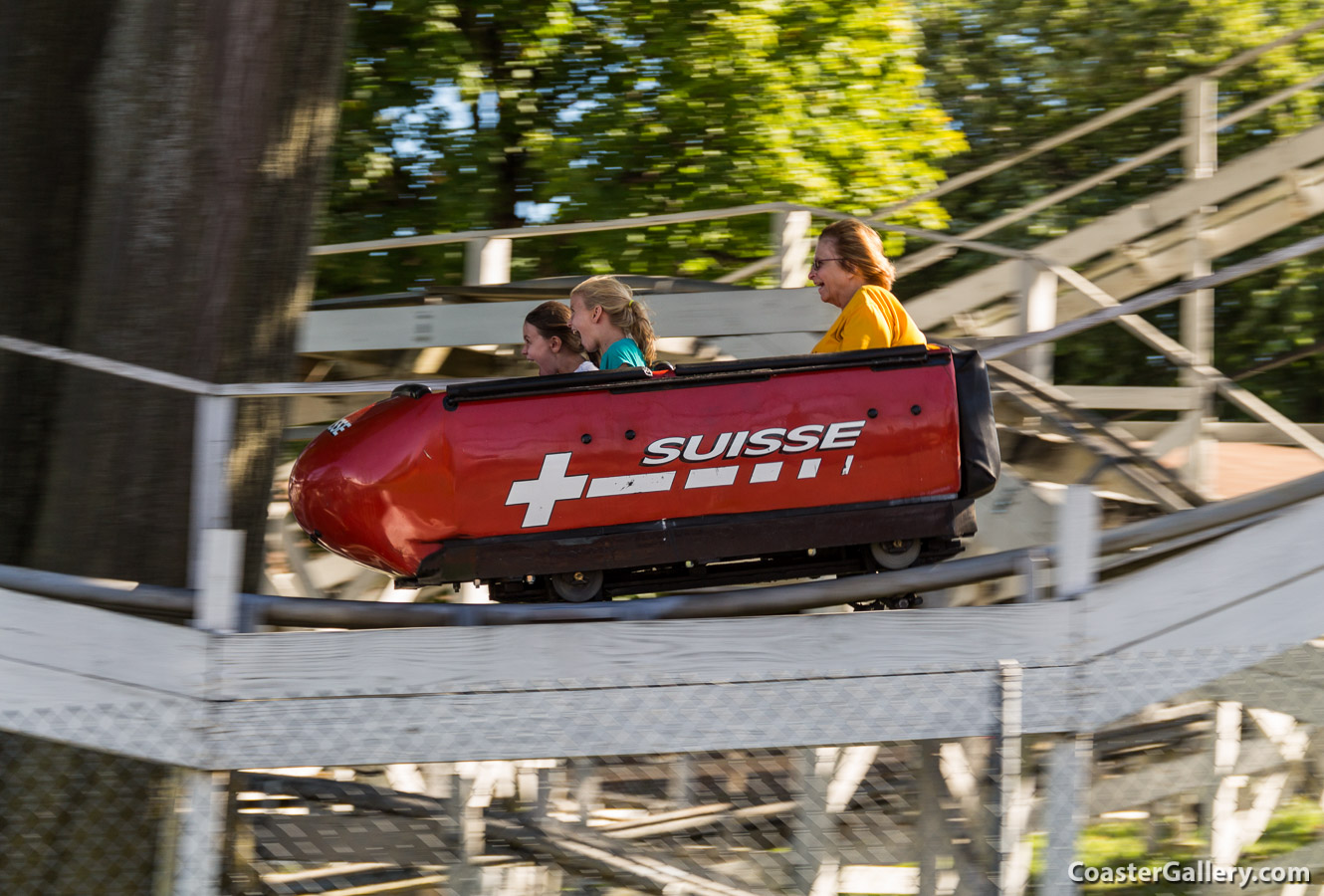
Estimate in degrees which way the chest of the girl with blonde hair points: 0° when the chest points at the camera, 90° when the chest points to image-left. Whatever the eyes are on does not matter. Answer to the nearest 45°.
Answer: approximately 90°

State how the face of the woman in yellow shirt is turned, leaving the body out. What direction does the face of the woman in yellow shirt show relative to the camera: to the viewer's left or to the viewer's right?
to the viewer's left

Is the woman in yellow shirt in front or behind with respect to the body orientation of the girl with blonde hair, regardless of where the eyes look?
behind

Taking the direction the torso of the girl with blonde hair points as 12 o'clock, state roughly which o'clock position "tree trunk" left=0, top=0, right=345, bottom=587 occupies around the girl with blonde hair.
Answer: The tree trunk is roughly at 12 o'clock from the girl with blonde hair.

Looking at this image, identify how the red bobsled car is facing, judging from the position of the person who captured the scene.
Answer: facing to the left of the viewer

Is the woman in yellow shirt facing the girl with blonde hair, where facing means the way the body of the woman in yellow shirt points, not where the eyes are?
yes

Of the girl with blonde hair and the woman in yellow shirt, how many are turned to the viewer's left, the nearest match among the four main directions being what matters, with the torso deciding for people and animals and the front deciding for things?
2

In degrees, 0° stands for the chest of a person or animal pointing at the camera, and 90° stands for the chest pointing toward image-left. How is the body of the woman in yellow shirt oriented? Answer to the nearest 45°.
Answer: approximately 90°

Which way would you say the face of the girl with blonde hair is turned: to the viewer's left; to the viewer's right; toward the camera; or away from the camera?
to the viewer's left
